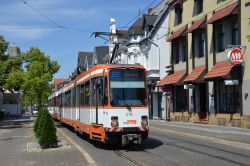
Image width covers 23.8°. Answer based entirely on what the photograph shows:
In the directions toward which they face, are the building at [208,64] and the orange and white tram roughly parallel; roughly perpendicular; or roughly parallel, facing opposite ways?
roughly perpendicular

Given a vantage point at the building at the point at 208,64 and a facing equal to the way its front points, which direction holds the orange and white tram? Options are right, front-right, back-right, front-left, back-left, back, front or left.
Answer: front-left

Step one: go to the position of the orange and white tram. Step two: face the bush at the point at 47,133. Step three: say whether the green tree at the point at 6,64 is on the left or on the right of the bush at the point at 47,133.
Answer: right

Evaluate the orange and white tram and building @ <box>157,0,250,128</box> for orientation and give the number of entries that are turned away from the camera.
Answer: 0

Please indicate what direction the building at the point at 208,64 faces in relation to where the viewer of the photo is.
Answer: facing the viewer and to the left of the viewer

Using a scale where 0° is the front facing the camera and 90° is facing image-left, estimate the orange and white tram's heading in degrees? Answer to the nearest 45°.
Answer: approximately 315°
